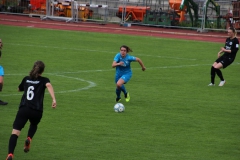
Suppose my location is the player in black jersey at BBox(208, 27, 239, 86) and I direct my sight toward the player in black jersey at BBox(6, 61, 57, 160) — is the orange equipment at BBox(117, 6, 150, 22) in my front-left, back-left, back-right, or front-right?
back-right

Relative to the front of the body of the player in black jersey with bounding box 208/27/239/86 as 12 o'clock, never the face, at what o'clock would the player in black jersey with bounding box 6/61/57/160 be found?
the player in black jersey with bounding box 6/61/57/160 is roughly at 11 o'clock from the player in black jersey with bounding box 208/27/239/86.

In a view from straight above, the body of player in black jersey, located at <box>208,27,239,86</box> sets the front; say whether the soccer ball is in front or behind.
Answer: in front

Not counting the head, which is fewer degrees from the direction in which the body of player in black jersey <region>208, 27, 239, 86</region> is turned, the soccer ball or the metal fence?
the soccer ball

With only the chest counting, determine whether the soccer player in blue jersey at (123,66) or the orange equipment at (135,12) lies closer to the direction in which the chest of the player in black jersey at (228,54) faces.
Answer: the soccer player in blue jersey

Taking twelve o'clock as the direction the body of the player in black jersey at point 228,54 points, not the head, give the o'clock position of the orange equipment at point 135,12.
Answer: The orange equipment is roughly at 4 o'clock from the player in black jersey.

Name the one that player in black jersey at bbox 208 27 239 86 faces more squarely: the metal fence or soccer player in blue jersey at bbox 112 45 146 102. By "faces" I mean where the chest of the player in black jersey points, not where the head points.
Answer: the soccer player in blue jersey

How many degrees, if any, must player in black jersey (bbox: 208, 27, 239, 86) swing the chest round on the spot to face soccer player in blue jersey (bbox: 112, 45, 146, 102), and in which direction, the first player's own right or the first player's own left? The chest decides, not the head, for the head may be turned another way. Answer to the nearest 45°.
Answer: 0° — they already face them
